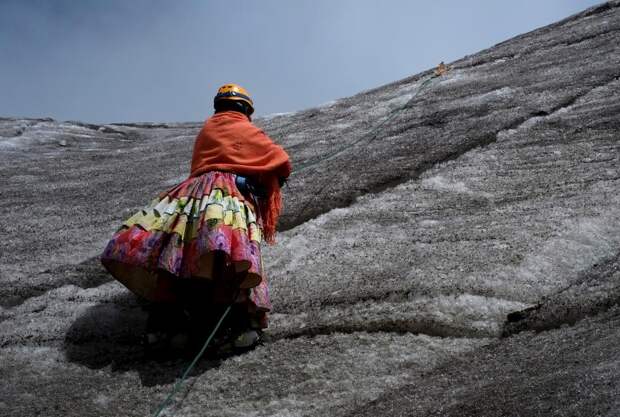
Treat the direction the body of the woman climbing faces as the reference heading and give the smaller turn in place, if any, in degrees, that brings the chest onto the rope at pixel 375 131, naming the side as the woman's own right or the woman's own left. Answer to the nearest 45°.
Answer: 0° — they already face it

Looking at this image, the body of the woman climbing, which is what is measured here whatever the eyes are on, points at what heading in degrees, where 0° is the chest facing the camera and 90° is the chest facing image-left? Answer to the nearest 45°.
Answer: approximately 225°

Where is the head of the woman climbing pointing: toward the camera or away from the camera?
away from the camera
